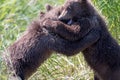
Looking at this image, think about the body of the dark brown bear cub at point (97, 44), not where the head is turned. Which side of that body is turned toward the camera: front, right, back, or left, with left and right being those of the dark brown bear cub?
left

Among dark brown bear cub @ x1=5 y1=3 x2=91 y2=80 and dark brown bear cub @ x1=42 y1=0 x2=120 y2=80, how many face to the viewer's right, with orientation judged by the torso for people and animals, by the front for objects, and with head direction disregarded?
1

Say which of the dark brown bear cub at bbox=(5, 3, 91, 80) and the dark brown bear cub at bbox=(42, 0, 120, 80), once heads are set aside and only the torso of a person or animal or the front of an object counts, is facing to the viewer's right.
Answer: the dark brown bear cub at bbox=(5, 3, 91, 80)

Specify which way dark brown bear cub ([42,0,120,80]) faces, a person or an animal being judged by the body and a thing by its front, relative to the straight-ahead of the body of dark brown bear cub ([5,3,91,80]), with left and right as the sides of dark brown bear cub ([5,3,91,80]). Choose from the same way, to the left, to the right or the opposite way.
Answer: the opposite way

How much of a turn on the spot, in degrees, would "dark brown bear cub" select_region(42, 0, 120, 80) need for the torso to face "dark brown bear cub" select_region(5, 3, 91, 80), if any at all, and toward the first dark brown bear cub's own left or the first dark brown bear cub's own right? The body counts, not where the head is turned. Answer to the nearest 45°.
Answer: approximately 45° to the first dark brown bear cub's own left

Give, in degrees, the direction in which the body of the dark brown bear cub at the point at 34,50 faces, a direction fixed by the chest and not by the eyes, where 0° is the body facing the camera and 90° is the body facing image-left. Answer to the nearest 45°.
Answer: approximately 270°
